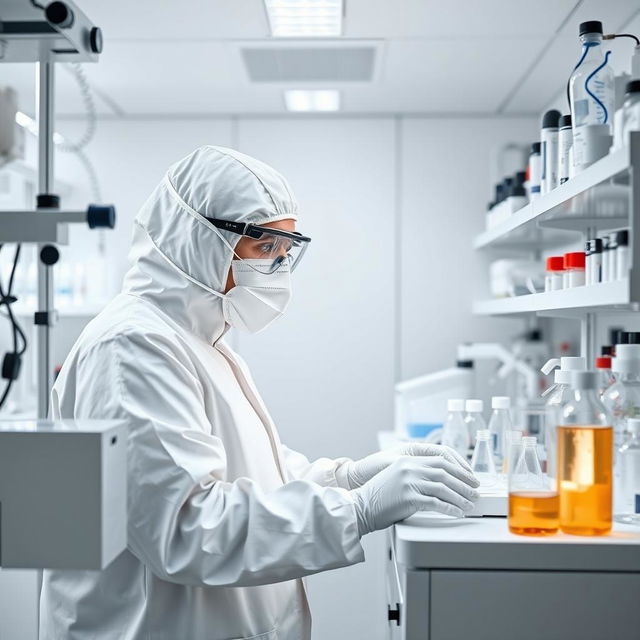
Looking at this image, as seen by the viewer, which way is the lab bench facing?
to the viewer's left

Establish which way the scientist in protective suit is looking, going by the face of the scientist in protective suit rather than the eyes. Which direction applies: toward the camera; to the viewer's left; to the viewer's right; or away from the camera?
to the viewer's right

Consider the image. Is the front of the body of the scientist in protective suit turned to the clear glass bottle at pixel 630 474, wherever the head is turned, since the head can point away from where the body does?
yes

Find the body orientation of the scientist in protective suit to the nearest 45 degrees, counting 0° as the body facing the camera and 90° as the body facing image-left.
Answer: approximately 270°

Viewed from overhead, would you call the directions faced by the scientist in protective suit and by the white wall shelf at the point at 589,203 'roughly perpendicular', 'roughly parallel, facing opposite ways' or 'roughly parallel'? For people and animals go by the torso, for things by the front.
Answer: roughly parallel, facing opposite ways

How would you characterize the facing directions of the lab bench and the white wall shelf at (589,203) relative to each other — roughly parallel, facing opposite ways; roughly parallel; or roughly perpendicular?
roughly parallel

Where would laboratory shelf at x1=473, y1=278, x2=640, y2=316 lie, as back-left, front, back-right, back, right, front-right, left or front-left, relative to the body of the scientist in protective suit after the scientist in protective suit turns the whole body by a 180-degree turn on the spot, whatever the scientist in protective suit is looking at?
back

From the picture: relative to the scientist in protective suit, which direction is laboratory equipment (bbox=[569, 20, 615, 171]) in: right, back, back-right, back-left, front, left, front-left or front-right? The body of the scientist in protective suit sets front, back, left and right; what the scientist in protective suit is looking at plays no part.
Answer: front

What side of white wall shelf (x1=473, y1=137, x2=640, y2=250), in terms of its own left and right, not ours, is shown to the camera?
left

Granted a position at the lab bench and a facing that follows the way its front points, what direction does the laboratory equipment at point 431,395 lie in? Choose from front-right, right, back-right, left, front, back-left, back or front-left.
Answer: right
